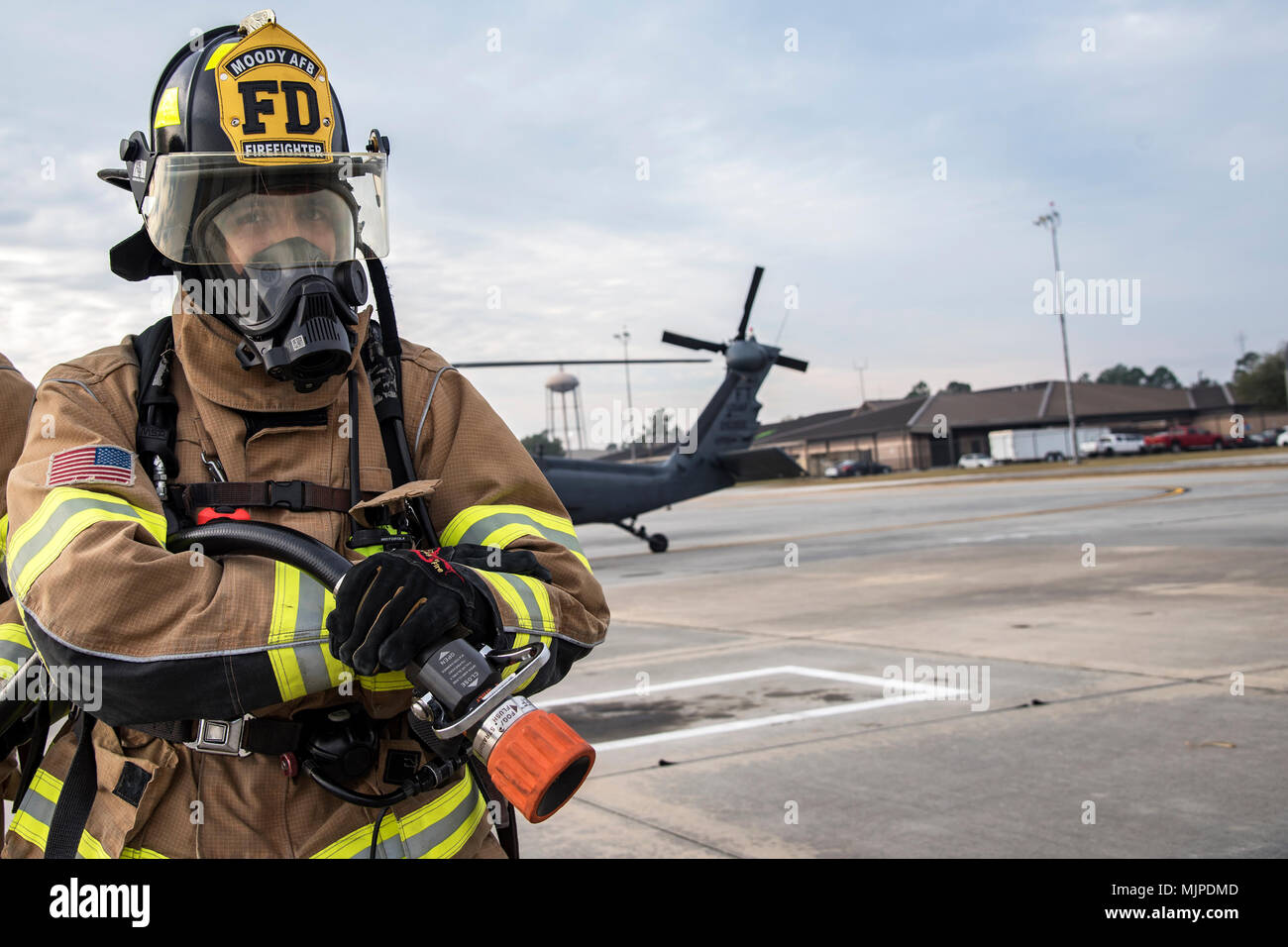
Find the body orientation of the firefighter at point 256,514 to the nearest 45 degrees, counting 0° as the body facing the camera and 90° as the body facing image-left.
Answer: approximately 0°

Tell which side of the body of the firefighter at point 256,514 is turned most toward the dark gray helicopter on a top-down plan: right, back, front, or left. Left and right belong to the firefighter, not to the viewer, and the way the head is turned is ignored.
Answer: back
